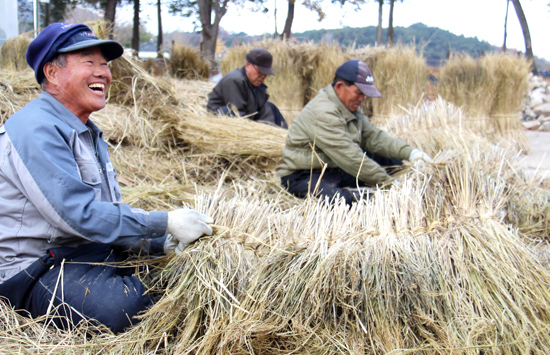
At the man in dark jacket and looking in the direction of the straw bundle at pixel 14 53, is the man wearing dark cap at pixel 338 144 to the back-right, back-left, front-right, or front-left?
back-left

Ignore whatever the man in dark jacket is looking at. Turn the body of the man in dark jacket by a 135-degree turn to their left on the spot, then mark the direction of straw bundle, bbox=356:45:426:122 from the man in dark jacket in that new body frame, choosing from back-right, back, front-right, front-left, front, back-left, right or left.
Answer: front-right

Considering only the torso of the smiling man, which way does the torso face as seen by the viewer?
to the viewer's right

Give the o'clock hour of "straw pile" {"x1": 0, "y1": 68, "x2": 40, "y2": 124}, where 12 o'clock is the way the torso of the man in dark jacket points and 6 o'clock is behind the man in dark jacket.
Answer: The straw pile is roughly at 4 o'clock from the man in dark jacket.

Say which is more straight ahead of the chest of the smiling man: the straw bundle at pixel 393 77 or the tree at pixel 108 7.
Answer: the straw bundle

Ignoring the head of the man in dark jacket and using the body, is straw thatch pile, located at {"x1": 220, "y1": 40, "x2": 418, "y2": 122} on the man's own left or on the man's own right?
on the man's own left

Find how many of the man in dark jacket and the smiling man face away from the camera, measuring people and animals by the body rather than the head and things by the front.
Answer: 0

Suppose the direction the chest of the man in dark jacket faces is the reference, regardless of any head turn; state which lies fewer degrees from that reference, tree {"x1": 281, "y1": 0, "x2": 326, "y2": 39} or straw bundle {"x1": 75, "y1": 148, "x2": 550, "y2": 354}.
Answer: the straw bundle

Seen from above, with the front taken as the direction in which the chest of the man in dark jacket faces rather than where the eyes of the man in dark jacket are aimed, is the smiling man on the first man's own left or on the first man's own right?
on the first man's own right

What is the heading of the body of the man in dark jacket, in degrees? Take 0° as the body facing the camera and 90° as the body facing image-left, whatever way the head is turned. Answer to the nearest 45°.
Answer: approximately 315°

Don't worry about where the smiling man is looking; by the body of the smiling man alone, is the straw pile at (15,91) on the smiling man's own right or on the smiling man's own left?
on the smiling man's own left
